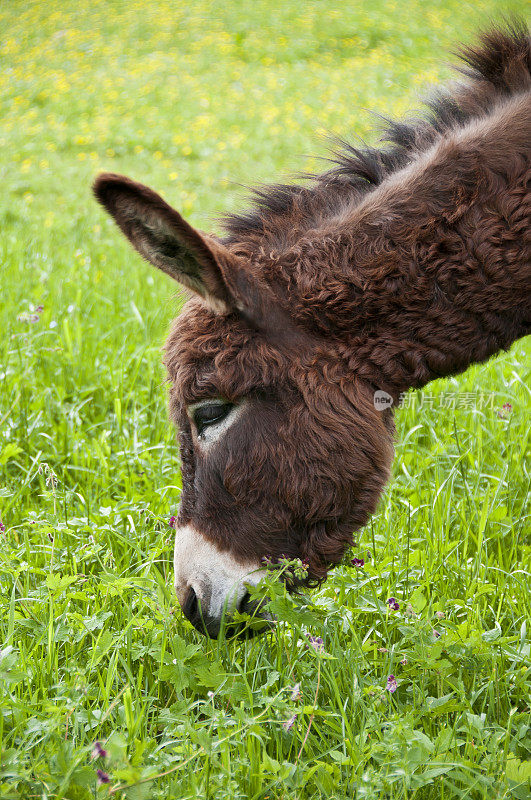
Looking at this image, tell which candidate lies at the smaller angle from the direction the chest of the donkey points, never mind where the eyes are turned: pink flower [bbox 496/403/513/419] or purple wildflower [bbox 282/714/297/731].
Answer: the purple wildflower

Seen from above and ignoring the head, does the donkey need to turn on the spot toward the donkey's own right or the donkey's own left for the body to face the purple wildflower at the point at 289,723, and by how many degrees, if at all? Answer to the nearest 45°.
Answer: approximately 45° to the donkey's own left

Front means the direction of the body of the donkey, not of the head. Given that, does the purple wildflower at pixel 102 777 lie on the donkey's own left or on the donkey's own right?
on the donkey's own left

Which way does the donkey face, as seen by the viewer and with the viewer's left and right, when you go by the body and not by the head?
facing to the left of the viewer
